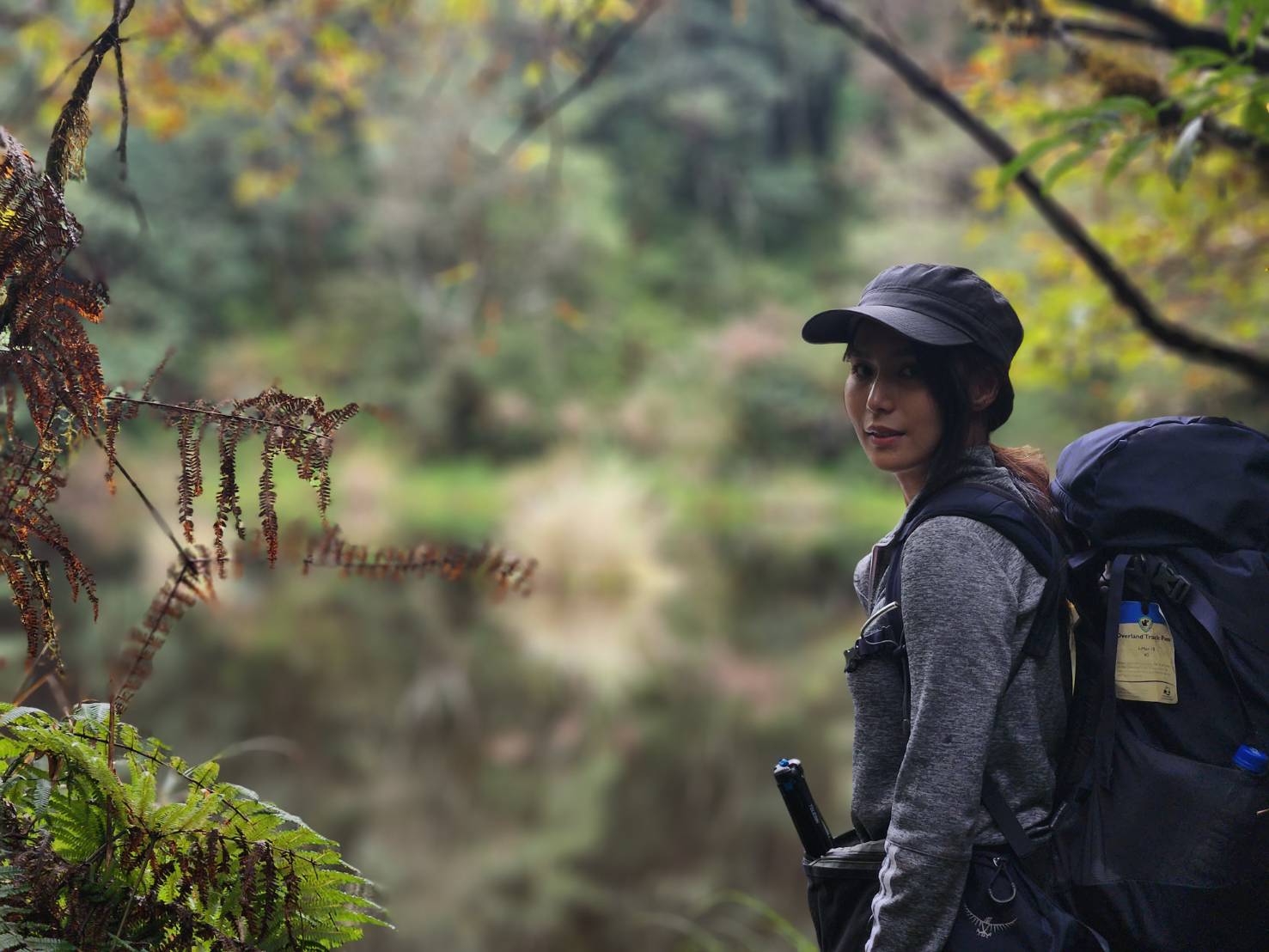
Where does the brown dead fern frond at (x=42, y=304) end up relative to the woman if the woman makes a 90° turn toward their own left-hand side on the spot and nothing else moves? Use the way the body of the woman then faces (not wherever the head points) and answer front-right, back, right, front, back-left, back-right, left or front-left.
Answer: front-right

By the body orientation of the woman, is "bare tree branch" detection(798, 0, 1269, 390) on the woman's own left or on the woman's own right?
on the woman's own right

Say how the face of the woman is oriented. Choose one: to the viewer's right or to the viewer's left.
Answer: to the viewer's left

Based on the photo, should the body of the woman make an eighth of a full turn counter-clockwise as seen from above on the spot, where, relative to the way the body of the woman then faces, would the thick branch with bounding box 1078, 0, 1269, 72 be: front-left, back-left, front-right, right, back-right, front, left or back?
back

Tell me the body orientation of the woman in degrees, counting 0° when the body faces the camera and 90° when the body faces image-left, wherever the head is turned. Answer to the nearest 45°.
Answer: approximately 90°

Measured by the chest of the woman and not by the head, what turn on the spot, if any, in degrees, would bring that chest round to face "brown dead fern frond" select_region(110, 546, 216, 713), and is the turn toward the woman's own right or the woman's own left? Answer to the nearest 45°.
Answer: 0° — they already face it

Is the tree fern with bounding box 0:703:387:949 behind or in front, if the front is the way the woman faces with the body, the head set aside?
in front
